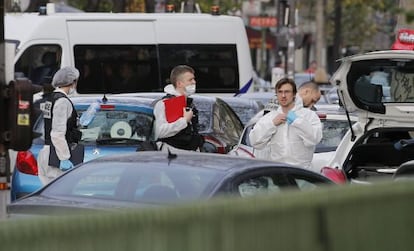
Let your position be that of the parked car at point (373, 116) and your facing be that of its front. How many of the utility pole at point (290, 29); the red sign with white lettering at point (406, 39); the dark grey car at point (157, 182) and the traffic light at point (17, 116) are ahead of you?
2

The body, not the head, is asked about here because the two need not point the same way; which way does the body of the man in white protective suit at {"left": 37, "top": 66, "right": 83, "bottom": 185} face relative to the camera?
to the viewer's right

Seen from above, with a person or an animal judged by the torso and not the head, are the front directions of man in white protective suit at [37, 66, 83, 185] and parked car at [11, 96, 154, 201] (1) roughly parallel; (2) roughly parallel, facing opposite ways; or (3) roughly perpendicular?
roughly perpendicular

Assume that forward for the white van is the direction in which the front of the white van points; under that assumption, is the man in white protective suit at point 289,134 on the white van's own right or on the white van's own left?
on the white van's own left

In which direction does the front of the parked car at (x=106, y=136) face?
away from the camera

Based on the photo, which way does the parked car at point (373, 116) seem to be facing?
away from the camera

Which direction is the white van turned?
to the viewer's left

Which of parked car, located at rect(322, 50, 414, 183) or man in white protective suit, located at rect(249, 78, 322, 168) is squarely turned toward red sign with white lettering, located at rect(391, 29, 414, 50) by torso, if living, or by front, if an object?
the parked car

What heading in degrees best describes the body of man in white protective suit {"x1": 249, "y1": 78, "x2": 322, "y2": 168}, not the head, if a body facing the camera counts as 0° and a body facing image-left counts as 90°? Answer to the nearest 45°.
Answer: approximately 0°

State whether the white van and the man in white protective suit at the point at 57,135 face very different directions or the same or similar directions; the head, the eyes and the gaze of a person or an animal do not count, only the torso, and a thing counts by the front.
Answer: very different directions
